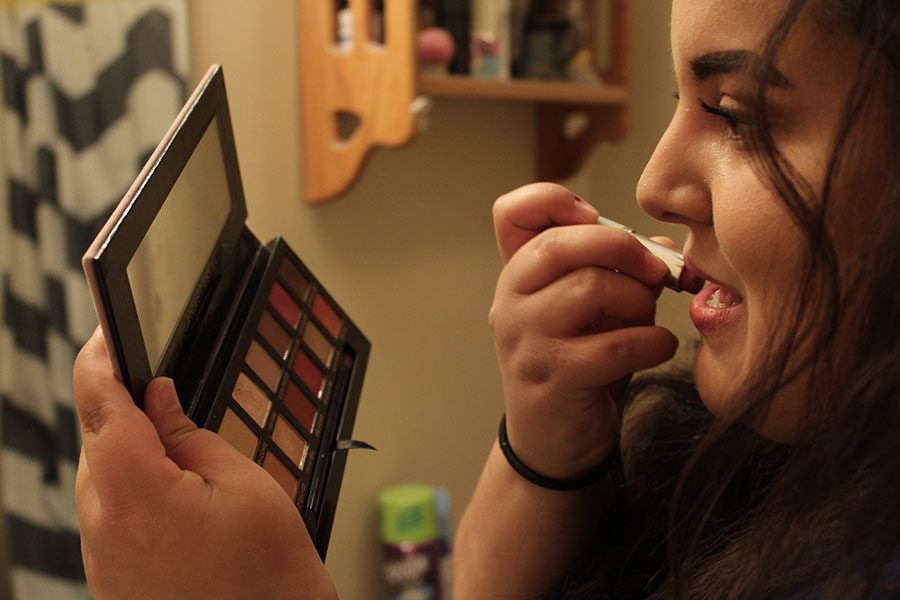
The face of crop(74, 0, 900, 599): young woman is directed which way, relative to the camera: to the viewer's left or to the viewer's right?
to the viewer's left

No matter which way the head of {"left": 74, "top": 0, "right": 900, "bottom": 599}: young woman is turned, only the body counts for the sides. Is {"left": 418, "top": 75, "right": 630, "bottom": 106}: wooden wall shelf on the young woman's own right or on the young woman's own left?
on the young woman's own right

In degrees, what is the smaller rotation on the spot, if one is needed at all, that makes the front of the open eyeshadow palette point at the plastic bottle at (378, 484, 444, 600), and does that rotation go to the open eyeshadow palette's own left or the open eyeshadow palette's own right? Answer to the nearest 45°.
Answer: approximately 135° to the open eyeshadow palette's own left

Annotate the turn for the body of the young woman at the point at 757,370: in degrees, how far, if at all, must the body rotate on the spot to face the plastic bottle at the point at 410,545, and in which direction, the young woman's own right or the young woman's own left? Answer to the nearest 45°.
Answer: approximately 90° to the young woman's own right

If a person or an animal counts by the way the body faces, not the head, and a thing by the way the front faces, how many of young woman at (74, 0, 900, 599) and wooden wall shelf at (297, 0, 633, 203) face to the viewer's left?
1

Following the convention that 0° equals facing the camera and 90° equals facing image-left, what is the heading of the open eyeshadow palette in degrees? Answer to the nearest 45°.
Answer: approximately 315°

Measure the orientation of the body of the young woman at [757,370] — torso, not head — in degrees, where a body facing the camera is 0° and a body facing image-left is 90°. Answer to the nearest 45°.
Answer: approximately 90°

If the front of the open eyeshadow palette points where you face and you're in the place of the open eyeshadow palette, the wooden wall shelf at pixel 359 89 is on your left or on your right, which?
on your left
